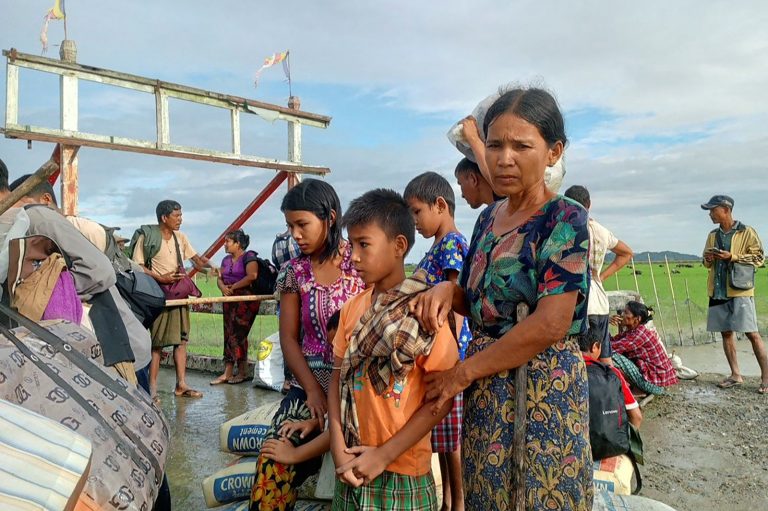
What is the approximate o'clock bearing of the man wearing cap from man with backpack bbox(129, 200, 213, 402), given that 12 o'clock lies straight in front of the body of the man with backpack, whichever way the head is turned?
The man wearing cap is roughly at 11 o'clock from the man with backpack.

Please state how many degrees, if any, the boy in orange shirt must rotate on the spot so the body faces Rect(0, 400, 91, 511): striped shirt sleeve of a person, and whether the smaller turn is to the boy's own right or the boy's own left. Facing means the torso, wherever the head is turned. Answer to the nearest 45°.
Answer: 0° — they already face it

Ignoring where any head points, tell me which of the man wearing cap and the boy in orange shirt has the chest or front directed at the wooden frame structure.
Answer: the man wearing cap

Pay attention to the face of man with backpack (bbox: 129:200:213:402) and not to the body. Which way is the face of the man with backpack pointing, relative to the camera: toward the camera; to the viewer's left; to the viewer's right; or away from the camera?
to the viewer's right

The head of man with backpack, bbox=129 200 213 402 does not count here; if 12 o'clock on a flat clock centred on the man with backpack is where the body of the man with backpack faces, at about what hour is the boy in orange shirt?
The boy in orange shirt is roughly at 1 o'clock from the man with backpack.
